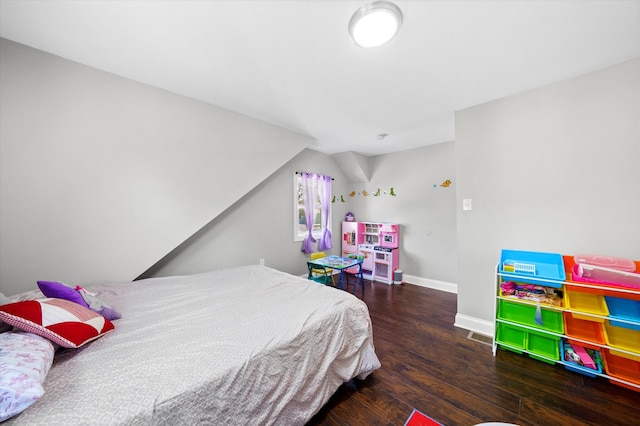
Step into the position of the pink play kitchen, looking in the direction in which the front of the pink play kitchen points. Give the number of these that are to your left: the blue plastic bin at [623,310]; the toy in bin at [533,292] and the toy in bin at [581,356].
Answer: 3

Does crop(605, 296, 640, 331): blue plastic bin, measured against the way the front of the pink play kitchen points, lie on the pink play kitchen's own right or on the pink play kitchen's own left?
on the pink play kitchen's own left

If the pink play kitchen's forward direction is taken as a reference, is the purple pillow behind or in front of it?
in front

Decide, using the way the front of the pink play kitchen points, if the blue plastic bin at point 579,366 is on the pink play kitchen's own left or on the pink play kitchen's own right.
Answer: on the pink play kitchen's own left

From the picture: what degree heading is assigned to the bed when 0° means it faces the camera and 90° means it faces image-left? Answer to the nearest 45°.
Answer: approximately 225°

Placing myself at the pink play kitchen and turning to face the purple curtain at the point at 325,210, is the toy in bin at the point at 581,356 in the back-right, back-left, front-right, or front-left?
back-left

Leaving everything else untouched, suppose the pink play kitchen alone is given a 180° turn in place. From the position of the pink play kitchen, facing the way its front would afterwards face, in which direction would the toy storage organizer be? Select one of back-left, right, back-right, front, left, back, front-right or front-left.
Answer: right

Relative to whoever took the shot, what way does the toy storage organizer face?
facing the viewer and to the left of the viewer

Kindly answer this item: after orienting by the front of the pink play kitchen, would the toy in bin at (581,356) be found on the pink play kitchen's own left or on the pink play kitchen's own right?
on the pink play kitchen's own left

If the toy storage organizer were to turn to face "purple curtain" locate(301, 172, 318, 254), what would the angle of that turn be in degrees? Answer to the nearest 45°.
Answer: approximately 45° to its right

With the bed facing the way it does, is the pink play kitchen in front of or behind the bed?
in front

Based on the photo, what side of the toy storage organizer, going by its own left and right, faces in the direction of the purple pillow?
front

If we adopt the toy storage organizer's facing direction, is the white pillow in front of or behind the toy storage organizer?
in front

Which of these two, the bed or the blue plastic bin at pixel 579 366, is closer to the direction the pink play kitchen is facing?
the bed
